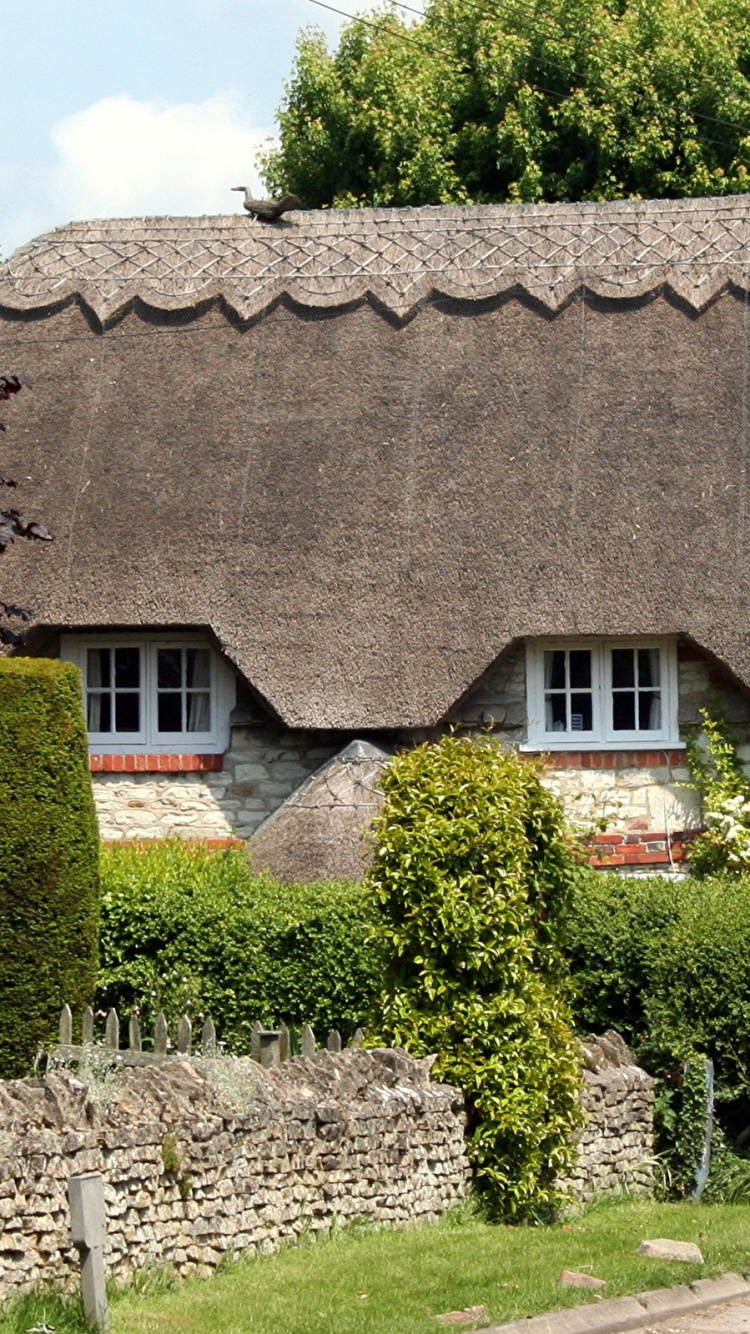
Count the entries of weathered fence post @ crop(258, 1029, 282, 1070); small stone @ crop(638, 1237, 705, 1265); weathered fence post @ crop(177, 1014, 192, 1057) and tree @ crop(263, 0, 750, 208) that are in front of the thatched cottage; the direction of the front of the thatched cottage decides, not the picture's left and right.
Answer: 3

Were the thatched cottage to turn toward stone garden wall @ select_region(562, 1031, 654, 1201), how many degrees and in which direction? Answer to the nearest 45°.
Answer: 0° — it already faces it

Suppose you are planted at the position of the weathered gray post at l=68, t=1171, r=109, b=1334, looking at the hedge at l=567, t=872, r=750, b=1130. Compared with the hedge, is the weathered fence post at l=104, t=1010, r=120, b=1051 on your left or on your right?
left

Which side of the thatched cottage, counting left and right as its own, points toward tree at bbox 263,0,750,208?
back

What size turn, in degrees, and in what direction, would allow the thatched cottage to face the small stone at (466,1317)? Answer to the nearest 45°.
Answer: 0° — it already faces it

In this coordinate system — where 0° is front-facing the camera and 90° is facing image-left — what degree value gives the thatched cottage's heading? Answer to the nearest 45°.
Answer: approximately 0°
